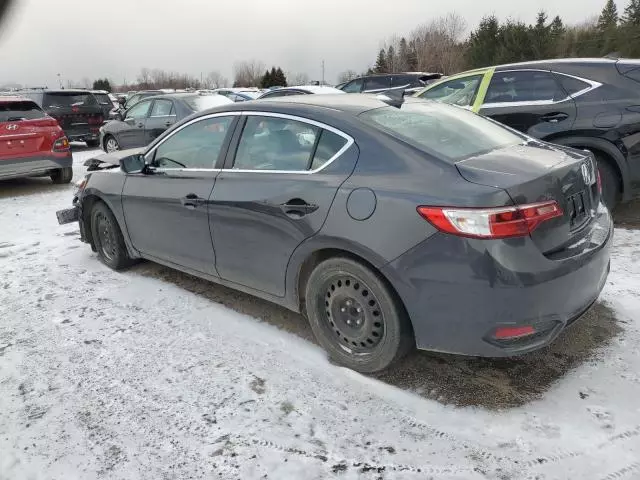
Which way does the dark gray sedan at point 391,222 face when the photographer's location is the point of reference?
facing away from the viewer and to the left of the viewer

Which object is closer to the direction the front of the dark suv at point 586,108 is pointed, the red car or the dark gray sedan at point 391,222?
the red car

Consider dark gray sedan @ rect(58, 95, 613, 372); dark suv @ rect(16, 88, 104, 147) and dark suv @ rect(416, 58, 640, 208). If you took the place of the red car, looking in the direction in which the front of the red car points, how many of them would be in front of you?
1

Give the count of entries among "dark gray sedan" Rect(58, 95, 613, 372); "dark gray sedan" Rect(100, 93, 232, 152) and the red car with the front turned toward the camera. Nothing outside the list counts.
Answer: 0

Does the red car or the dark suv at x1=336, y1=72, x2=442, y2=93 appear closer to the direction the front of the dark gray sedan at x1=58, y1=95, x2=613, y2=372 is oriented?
the red car

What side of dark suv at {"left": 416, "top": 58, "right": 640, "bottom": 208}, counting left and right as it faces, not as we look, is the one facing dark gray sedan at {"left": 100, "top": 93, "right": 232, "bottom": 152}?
front

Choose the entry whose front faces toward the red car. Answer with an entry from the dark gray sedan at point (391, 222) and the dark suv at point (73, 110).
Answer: the dark gray sedan

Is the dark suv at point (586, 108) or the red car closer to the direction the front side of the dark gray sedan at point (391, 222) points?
the red car

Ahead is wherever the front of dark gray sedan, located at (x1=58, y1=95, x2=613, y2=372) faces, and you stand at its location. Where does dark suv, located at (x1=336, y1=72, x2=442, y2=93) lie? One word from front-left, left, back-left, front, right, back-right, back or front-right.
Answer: front-right

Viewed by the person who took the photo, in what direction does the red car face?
facing away from the viewer

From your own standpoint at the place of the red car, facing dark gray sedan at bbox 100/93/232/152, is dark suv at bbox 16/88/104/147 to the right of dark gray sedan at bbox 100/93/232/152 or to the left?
left

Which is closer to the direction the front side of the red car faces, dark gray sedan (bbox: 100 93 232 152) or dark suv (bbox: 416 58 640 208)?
the dark gray sedan

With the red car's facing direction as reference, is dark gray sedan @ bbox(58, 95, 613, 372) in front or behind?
behind
